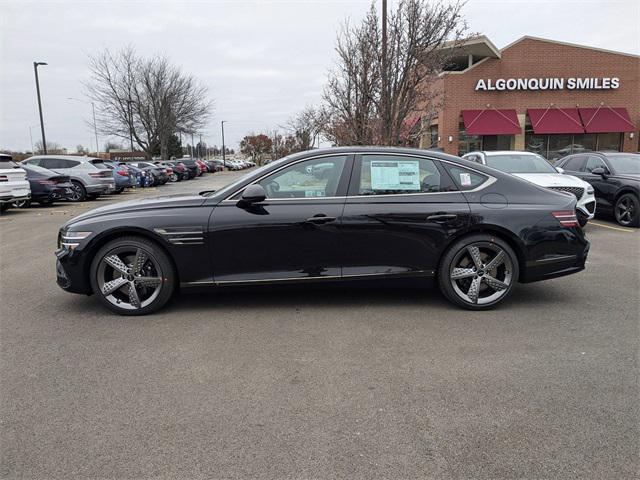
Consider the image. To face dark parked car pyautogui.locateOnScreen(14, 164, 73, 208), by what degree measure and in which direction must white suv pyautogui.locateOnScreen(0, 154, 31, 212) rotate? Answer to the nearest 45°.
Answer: approximately 45° to its right

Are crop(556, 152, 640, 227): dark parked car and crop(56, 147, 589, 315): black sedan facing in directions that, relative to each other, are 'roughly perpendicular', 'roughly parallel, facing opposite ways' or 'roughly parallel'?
roughly perpendicular

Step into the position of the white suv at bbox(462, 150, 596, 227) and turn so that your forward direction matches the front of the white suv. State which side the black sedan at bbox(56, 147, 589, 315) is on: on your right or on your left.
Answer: on your right

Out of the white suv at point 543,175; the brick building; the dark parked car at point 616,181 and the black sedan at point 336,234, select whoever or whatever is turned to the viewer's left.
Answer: the black sedan

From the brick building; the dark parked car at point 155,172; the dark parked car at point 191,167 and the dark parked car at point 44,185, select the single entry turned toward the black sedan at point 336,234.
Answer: the brick building

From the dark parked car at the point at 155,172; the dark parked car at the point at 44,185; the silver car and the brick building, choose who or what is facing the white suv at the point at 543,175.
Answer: the brick building

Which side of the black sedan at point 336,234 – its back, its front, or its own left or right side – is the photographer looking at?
left

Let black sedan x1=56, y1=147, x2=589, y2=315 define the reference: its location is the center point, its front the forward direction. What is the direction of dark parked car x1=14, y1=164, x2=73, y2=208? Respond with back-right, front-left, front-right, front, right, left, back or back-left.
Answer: front-right

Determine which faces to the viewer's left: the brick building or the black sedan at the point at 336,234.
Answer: the black sedan
